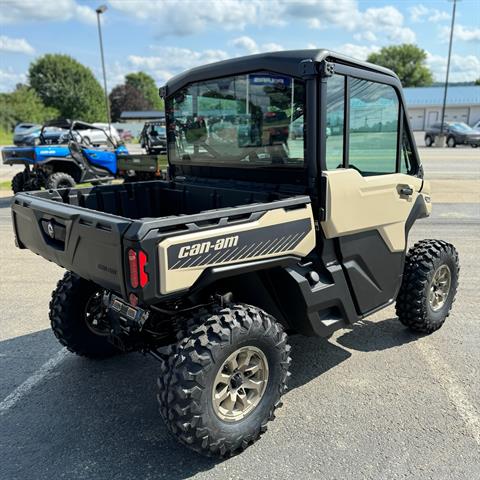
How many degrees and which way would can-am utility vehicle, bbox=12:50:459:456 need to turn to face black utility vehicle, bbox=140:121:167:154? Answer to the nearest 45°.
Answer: approximately 45° to its left

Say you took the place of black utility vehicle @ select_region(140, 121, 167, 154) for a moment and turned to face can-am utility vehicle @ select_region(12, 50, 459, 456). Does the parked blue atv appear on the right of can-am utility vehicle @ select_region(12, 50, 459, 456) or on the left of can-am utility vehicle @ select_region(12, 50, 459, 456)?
right

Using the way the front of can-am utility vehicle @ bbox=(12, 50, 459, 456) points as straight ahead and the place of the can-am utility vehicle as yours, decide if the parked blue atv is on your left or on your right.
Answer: on your left

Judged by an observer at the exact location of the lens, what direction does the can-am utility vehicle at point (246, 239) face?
facing away from the viewer and to the right of the viewer

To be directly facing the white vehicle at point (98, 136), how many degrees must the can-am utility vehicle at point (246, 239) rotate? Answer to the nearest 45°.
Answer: approximately 45° to its left

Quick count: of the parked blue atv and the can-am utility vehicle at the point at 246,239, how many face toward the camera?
0

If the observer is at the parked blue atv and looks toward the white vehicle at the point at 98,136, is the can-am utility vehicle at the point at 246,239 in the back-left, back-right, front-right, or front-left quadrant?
back-right
